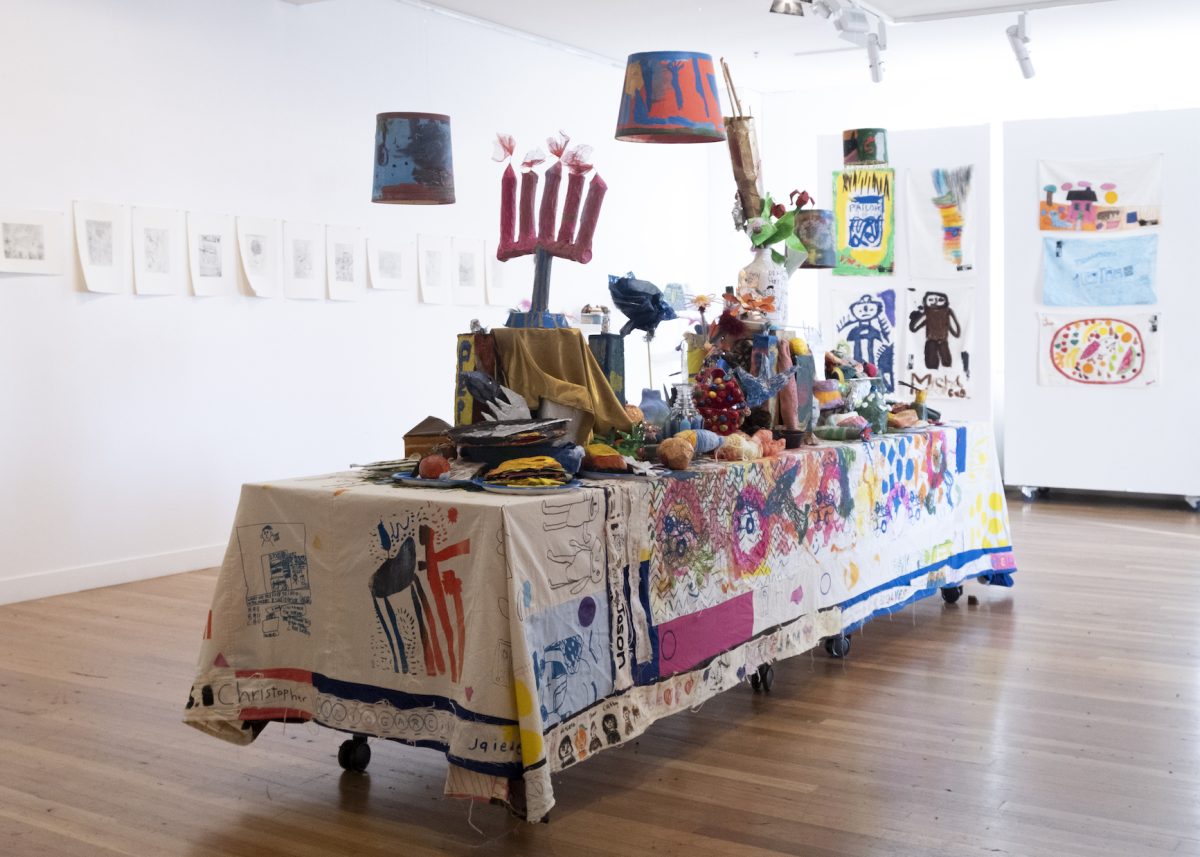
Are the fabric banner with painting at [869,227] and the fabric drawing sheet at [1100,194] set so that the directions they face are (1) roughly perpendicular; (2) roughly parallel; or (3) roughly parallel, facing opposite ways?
roughly parallel

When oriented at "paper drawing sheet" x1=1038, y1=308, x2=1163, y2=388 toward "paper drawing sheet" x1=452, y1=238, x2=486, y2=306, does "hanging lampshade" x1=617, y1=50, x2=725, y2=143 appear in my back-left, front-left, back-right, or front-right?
front-left

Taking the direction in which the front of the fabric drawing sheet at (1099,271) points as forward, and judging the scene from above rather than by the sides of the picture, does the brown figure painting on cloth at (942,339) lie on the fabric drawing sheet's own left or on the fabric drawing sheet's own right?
on the fabric drawing sheet's own right

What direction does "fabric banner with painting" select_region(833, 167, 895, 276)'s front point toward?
toward the camera

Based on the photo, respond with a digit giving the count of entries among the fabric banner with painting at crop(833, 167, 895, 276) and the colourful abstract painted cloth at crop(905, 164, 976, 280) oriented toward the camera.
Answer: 2

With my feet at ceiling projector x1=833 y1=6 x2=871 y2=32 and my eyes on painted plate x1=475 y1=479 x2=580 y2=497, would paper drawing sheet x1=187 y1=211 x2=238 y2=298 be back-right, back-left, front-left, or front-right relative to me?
front-right

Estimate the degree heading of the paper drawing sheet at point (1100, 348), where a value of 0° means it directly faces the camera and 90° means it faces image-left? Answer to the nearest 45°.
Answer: approximately 0°

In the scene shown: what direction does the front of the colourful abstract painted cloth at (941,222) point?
toward the camera

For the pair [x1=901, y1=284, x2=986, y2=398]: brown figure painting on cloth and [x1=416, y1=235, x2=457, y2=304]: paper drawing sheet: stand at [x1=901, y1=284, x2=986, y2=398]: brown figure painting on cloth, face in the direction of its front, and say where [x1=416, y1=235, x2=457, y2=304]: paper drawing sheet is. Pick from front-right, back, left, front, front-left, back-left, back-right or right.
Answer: front-right

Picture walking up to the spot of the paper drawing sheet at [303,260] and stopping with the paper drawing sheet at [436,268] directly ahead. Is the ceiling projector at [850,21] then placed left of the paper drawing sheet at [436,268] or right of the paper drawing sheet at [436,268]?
right

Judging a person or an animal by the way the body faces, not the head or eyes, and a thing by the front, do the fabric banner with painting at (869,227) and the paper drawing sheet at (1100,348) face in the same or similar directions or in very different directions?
same or similar directions

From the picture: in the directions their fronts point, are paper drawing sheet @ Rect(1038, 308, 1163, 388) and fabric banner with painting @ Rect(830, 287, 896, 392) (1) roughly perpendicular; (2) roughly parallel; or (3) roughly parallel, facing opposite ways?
roughly parallel

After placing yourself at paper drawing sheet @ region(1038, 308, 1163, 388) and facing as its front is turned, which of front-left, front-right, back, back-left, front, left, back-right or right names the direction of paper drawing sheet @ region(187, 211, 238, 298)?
front-right

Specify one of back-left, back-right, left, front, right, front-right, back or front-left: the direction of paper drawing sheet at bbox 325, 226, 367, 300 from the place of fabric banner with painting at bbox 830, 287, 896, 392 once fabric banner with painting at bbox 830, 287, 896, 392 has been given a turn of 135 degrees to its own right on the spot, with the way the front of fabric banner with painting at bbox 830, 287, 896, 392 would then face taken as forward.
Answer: left
